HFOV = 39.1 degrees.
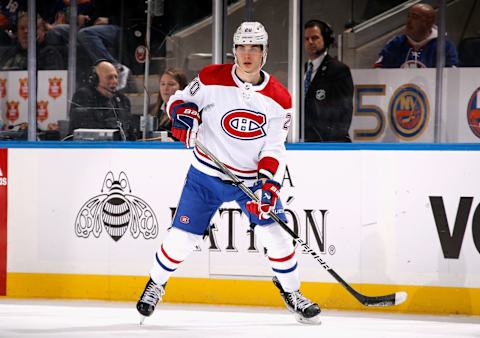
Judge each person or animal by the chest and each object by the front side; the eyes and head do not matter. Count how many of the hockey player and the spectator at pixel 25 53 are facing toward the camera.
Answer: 2

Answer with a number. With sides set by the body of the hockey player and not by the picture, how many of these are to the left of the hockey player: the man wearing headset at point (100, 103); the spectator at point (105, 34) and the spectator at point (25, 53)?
0

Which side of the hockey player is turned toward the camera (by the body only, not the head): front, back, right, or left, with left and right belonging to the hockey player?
front

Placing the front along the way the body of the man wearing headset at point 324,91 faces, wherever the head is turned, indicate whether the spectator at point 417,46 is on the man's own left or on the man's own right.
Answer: on the man's own left

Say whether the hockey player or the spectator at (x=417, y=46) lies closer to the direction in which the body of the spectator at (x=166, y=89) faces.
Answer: the hockey player

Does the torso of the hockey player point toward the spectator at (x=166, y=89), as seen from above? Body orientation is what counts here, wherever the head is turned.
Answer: no

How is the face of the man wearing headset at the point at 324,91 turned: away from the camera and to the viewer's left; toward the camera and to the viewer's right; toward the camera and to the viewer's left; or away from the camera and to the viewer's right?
toward the camera and to the viewer's left

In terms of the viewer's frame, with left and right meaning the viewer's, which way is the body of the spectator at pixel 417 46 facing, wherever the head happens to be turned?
facing the viewer and to the left of the viewer

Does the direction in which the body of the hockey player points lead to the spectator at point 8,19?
no

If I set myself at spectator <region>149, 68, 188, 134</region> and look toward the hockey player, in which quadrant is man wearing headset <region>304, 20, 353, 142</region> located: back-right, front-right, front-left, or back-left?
front-left

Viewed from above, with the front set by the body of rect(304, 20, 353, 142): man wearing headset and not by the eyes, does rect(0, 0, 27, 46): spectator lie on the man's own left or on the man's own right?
on the man's own right

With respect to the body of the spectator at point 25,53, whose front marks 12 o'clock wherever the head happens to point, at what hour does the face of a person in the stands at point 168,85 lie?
The face of a person in the stands is roughly at 10 o'clock from the spectator.
